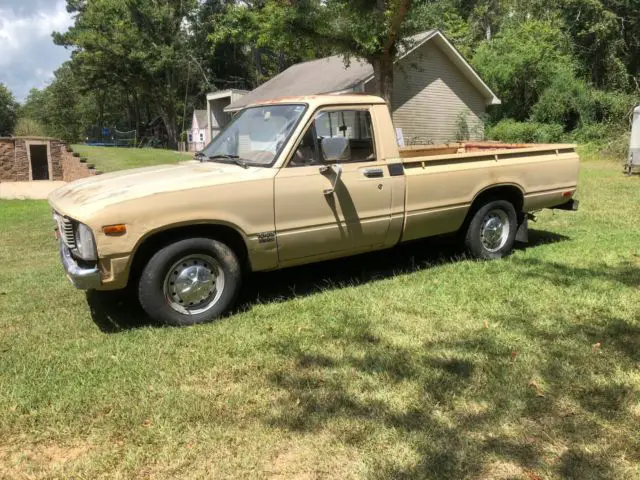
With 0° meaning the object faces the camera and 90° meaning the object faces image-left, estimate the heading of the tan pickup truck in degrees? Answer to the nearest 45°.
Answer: approximately 45°

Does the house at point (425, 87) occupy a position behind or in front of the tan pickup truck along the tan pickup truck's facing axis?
behind

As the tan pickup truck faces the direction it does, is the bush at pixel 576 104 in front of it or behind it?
behind

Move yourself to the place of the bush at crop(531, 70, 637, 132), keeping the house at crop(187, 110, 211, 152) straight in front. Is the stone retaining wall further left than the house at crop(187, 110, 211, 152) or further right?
left

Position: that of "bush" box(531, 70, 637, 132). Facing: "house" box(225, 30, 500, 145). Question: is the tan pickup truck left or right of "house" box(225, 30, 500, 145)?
left

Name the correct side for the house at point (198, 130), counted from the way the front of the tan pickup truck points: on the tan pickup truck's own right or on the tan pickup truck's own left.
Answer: on the tan pickup truck's own right

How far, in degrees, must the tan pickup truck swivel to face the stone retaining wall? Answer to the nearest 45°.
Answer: approximately 90° to its right
